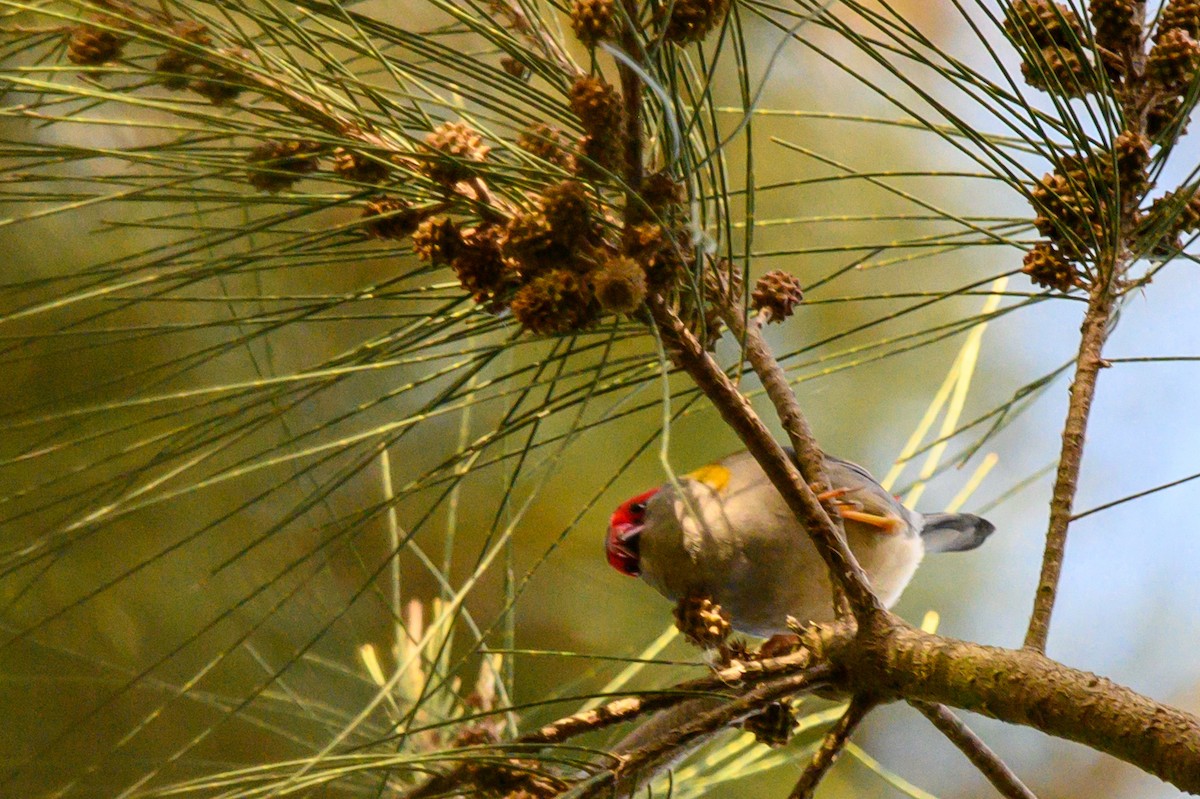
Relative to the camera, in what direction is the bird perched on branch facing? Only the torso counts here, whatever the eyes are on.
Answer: to the viewer's left
